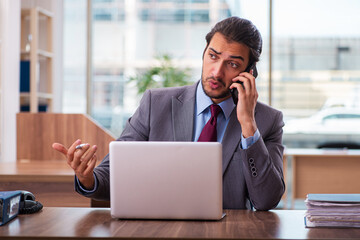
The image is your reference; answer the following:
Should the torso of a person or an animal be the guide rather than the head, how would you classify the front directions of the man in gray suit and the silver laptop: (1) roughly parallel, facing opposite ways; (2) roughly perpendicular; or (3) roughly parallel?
roughly parallel, facing opposite ways

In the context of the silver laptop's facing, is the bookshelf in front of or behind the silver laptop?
in front

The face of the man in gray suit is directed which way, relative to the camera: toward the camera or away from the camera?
toward the camera

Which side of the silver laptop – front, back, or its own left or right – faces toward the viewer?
back

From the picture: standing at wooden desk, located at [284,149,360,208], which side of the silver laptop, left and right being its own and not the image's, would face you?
front

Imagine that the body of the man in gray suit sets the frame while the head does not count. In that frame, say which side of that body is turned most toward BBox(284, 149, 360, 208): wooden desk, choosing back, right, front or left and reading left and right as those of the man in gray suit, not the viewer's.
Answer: back

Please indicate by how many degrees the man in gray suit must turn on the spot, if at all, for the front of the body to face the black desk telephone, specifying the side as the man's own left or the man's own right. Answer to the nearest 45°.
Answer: approximately 45° to the man's own right

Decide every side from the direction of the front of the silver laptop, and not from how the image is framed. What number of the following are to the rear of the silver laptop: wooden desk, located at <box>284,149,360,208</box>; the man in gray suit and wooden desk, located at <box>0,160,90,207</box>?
0

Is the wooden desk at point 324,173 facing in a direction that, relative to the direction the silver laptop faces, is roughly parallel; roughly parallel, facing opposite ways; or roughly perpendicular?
roughly parallel

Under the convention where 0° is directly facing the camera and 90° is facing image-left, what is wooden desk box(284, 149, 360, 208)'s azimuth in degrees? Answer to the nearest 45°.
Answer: approximately 180°

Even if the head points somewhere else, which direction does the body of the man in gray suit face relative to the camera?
toward the camera

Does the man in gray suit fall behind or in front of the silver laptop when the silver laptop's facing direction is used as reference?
in front

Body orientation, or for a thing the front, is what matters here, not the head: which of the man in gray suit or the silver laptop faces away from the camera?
the silver laptop
